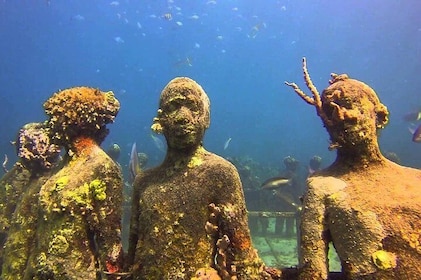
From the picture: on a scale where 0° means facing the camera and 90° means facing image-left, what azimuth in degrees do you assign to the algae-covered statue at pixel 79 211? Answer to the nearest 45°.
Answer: approximately 45°

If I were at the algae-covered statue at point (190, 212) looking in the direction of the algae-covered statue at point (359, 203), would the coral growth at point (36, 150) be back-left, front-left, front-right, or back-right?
back-left

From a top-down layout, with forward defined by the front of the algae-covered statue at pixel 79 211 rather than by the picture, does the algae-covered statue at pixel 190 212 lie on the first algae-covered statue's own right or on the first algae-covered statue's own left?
on the first algae-covered statue's own left

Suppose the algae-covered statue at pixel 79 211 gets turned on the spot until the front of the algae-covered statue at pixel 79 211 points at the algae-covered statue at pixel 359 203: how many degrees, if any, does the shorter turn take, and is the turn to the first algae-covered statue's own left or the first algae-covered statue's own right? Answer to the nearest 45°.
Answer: approximately 90° to the first algae-covered statue's own left
